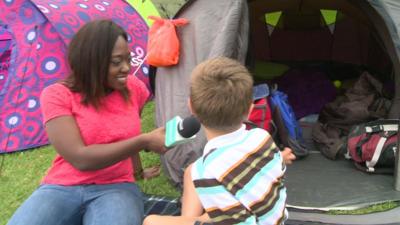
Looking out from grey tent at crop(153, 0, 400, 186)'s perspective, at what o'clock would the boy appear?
The boy is roughly at 12 o'clock from the grey tent.

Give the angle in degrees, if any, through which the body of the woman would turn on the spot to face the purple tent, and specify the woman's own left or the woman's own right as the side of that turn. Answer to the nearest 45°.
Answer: approximately 135° to the woman's own left

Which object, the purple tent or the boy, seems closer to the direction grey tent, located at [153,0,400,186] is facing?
the boy

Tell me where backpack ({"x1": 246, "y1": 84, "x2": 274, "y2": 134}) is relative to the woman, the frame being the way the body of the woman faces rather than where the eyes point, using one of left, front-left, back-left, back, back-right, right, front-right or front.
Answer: left

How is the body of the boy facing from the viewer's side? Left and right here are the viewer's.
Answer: facing away from the viewer

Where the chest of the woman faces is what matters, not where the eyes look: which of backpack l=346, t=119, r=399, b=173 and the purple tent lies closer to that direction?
the backpack

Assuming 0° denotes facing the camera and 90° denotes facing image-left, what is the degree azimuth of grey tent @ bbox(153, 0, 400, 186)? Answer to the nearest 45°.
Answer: approximately 0°

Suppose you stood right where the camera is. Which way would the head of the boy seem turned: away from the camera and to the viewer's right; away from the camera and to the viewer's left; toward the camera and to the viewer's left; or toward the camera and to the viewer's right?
away from the camera and to the viewer's left

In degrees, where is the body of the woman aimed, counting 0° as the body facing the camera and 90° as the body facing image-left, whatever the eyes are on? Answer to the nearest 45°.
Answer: approximately 315°

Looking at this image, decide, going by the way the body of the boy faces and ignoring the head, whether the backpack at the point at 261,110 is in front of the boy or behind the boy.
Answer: in front

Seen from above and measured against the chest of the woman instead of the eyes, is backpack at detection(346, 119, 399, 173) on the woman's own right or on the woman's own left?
on the woman's own left

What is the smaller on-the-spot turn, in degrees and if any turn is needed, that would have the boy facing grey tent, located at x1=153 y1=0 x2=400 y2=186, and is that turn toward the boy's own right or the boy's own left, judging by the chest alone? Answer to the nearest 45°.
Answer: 0° — they already face it

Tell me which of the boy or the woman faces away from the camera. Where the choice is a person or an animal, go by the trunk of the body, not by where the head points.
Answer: the boy

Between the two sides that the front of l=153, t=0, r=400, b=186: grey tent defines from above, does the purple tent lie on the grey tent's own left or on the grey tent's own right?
on the grey tent's own right

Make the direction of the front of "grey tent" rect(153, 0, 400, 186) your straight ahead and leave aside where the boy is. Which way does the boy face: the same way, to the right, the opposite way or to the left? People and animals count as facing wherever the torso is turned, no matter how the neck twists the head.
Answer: the opposite way
